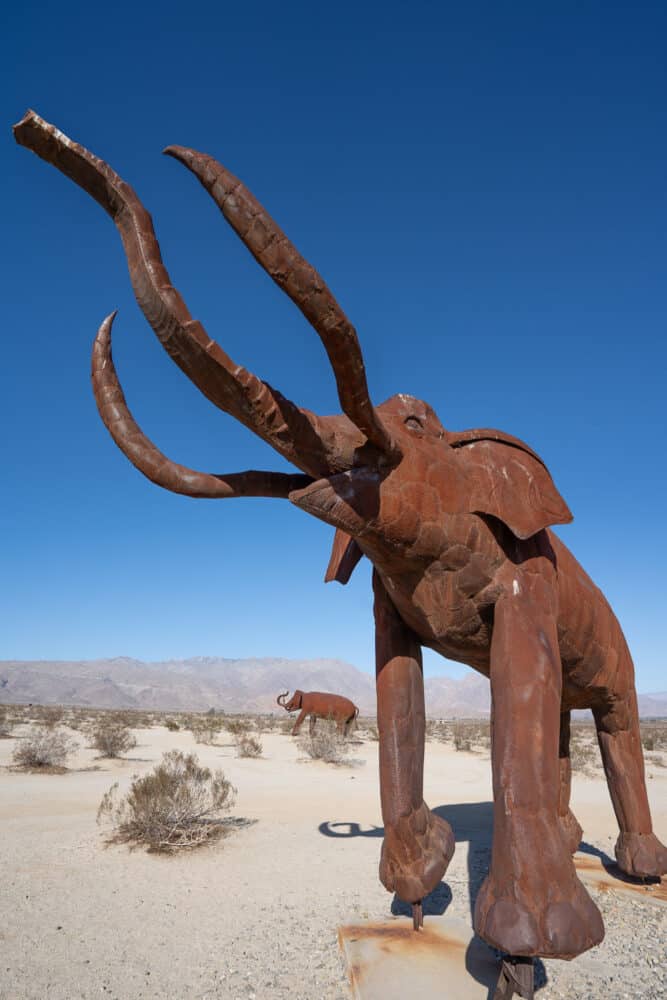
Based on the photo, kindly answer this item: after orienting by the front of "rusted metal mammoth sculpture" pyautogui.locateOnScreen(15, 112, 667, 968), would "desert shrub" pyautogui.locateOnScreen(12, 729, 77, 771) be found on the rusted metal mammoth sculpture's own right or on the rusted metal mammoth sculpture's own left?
on the rusted metal mammoth sculpture's own right

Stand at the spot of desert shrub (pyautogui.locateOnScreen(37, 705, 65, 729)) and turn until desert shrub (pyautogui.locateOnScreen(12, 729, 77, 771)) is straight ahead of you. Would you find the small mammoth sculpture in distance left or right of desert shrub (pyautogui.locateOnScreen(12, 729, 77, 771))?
left

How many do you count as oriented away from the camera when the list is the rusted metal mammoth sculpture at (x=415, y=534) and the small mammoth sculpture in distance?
0

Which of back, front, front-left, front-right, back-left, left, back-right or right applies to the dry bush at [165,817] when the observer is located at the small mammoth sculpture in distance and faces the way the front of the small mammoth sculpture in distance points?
left

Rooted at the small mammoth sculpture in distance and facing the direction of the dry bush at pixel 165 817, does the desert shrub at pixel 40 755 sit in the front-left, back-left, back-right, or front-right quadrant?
front-right

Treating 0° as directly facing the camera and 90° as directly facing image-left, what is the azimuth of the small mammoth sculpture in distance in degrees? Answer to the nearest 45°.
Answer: approximately 90°

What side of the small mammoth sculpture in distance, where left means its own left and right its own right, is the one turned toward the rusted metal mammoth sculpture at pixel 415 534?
left

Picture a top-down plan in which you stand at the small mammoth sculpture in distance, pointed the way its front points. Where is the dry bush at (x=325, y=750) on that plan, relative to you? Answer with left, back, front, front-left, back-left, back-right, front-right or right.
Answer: left

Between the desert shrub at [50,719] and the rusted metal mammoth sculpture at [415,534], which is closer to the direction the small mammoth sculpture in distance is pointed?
the desert shrub

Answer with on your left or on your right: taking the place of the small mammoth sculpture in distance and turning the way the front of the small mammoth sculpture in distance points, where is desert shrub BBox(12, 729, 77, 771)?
on your left

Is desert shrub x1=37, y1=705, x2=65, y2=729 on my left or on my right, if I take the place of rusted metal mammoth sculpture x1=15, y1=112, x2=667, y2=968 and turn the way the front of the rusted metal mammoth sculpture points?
on my right

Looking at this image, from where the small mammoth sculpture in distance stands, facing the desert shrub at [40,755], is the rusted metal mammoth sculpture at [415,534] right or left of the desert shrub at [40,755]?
left

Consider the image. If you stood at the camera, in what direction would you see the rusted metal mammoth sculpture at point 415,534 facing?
facing the viewer and to the left of the viewer

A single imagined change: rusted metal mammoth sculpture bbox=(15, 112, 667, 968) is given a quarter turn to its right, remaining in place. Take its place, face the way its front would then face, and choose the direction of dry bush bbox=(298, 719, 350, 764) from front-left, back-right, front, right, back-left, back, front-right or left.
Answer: front-right
